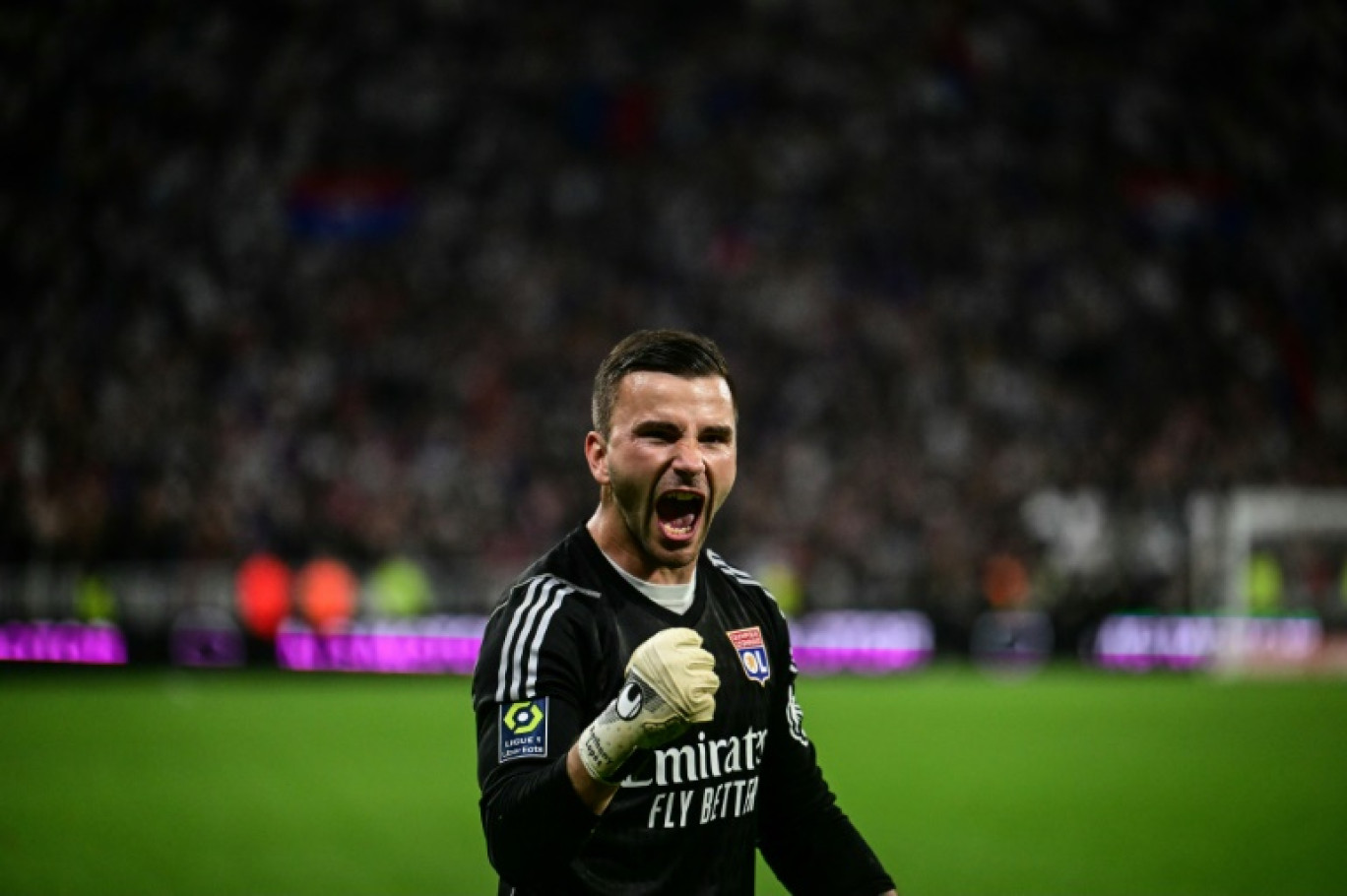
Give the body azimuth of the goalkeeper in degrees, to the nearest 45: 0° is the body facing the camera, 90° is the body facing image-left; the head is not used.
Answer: approximately 315°
